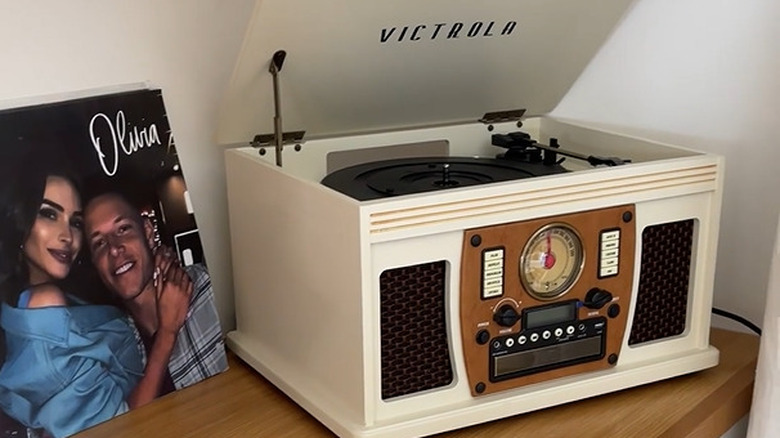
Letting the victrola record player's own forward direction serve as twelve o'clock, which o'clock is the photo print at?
The photo print is roughly at 4 o'clock from the victrola record player.

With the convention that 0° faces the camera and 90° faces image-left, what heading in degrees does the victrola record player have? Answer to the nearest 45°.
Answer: approximately 315°

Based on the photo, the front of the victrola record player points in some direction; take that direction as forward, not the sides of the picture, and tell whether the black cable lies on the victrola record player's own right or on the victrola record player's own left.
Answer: on the victrola record player's own left
